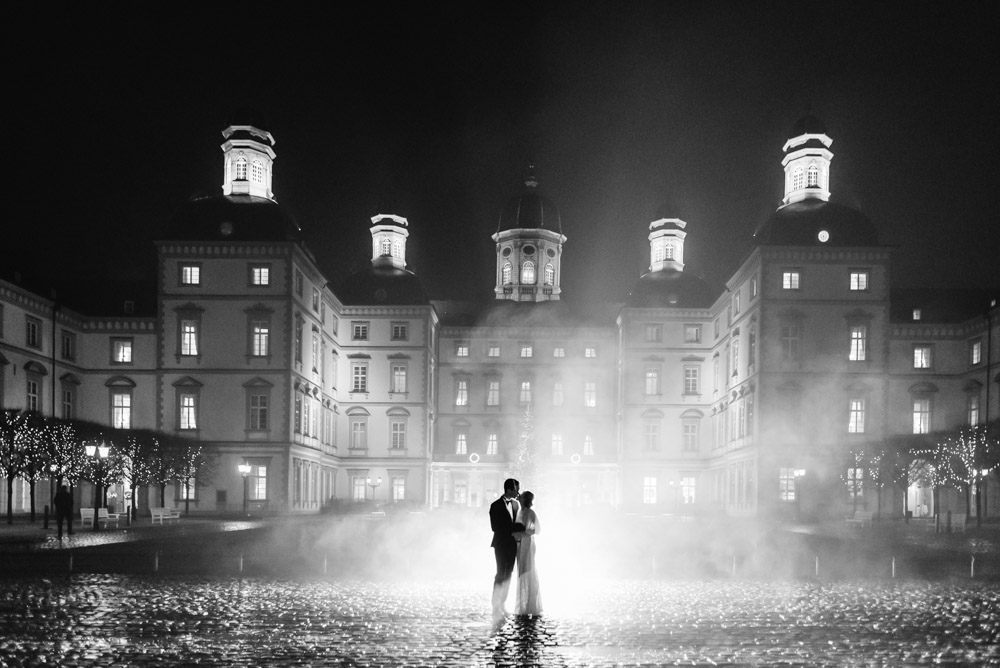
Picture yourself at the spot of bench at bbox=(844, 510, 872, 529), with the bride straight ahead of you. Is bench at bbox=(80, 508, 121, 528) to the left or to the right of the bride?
right

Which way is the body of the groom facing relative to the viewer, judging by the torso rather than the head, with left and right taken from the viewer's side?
facing the viewer and to the right of the viewer

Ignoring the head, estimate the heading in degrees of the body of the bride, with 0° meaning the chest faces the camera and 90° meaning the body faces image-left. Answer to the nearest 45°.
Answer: approximately 90°

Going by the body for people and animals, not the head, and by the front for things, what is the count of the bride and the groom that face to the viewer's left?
1

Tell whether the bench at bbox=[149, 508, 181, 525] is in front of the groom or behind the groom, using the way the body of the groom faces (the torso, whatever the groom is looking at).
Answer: behind

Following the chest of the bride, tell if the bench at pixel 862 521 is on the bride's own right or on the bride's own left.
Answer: on the bride's own right

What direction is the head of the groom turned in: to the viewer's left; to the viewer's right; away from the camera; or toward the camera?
to the viewer's right
